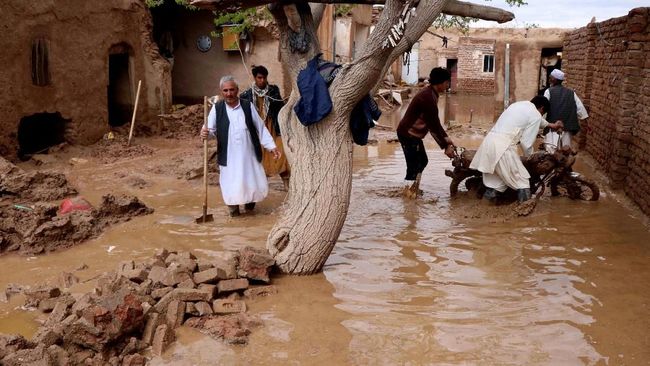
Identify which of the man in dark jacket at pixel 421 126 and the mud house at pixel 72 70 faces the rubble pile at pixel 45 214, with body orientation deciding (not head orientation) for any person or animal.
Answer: the mud house

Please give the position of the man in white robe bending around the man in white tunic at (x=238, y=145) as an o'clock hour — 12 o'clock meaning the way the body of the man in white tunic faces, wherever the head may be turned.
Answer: The man in white robe bending is roughly at 9 o'clock from the man in white tunic.

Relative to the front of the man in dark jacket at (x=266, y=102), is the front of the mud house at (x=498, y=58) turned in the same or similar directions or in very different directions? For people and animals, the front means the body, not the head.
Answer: same or similar directions

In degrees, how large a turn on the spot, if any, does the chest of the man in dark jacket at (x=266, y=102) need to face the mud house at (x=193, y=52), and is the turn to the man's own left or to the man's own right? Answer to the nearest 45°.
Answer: approximately 180°

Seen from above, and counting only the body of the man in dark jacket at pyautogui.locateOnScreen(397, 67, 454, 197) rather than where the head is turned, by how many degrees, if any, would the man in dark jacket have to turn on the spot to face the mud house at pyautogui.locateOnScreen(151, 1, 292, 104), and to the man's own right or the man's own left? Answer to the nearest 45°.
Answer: approximately 135° to the man's own left

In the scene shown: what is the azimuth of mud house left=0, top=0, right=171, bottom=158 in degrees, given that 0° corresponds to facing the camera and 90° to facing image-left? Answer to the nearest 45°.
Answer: approximately 0°

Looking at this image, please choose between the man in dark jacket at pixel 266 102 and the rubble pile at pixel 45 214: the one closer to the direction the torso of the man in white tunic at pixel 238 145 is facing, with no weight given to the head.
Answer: the rubble pile

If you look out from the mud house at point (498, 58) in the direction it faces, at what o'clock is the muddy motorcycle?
The muddy motorcycle is roughly at 12 o'clock from the mud house.

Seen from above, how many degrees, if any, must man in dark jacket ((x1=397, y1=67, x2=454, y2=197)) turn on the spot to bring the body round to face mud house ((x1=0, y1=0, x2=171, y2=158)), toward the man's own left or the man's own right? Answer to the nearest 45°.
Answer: approximately 135° to the man's own left

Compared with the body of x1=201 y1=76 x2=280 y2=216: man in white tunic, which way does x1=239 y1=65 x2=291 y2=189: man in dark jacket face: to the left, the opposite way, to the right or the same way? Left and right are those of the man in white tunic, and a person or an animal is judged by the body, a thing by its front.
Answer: the same way

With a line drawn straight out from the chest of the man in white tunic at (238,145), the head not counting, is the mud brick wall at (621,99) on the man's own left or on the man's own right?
on the man's own left

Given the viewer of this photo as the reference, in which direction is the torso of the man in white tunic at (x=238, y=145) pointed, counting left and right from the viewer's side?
facing the viewer

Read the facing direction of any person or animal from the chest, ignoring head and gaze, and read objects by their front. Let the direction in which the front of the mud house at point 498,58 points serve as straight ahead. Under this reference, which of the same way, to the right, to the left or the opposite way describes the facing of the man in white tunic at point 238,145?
the same way

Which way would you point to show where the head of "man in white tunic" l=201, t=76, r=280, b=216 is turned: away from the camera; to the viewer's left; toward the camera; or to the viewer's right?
toward the camera

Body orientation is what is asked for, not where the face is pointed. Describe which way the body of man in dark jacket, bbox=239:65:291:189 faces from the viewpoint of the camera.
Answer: toward the camera

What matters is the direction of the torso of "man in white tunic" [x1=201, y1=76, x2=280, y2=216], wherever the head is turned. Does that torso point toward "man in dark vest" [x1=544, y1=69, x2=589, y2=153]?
no

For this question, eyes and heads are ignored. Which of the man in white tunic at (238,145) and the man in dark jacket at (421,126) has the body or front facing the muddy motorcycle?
the man in dark jacket

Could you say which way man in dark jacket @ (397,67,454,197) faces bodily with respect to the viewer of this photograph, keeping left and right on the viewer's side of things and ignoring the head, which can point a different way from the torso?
facing to the right of the viewer

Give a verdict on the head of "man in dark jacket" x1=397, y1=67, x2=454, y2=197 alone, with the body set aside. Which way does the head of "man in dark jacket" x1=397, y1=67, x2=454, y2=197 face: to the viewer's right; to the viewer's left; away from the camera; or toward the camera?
to the viewer's right

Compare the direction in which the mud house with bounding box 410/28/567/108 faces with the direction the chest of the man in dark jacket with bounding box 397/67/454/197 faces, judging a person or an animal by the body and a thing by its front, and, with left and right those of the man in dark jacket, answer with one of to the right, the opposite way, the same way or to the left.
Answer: to the right

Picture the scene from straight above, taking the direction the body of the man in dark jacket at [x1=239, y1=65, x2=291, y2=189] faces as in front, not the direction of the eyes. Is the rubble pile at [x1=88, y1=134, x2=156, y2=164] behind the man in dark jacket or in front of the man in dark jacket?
behind
